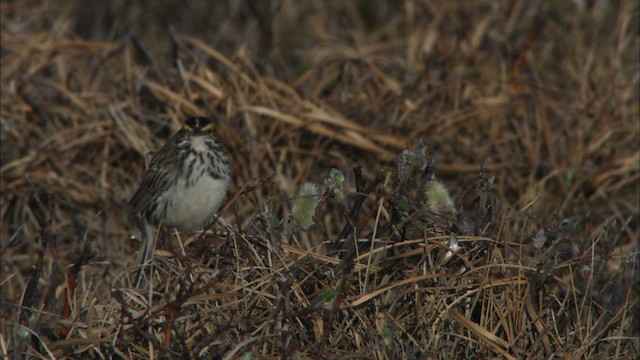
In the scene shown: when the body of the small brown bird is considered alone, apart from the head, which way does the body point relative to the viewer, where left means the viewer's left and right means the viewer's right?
facing the viewer and to the right of the viewer
